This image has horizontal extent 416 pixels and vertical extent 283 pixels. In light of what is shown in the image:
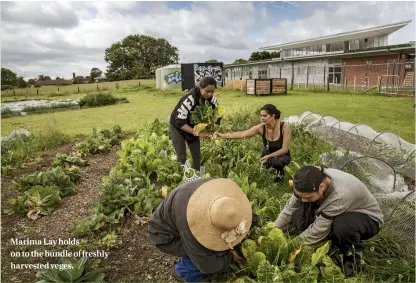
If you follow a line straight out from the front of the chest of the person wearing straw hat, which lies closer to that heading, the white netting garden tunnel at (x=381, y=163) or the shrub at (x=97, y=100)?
the white netting garden tunnel

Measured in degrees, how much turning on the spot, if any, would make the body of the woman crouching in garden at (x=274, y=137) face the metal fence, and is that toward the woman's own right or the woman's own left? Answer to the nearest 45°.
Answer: approximately 135° to the woman's own right

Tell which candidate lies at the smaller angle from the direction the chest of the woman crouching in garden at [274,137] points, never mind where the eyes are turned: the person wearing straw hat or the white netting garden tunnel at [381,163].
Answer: the person wearing straw hat

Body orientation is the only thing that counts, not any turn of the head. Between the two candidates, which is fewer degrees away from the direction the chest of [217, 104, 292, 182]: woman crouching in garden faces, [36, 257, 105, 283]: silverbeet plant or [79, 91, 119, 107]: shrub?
the silverbeet plant

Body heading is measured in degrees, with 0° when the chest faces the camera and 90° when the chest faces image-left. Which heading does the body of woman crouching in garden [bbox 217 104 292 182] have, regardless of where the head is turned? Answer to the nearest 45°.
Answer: approximately 45°

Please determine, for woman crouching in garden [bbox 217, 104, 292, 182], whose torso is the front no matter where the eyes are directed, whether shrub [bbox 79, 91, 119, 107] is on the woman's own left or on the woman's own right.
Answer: on the woman's own right

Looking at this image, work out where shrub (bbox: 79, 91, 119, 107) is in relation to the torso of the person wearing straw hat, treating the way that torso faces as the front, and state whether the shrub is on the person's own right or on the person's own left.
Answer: on the person's own left

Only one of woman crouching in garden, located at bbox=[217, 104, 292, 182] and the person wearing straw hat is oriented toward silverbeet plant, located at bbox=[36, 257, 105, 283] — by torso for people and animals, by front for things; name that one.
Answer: the woman crouching in garden

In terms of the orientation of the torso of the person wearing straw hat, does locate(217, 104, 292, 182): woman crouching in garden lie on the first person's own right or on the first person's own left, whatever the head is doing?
on the first person's own left

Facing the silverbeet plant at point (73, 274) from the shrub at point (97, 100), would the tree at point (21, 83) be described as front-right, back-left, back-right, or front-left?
back-right

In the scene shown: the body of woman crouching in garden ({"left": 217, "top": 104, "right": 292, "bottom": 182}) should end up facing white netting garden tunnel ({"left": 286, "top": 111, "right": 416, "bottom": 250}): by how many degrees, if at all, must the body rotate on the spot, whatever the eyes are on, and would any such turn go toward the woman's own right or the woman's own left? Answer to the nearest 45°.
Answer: approximately 135° to the woman's own left
